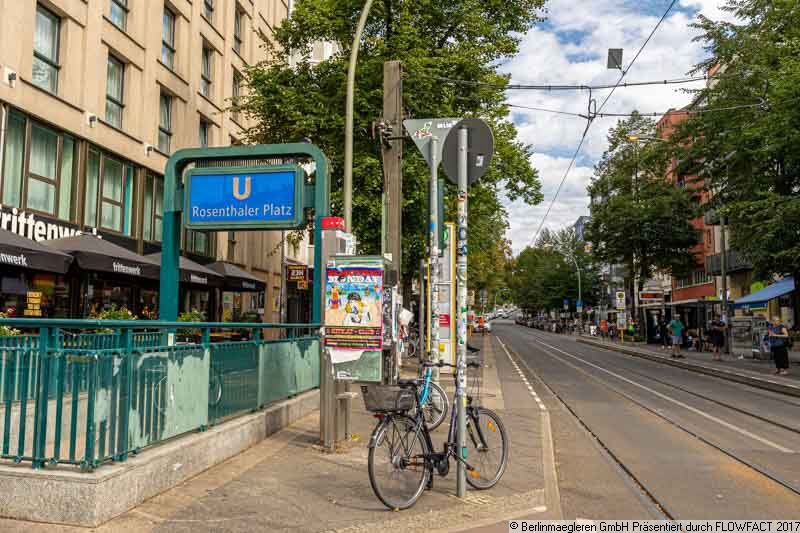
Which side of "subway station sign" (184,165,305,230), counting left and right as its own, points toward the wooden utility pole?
left

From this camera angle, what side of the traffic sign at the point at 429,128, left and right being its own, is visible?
back

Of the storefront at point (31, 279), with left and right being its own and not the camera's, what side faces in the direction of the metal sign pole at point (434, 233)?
front

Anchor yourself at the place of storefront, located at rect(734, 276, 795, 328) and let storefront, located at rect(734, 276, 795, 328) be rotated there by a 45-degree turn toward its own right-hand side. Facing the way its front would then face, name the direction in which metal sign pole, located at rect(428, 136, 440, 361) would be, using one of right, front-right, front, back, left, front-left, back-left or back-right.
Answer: back-left

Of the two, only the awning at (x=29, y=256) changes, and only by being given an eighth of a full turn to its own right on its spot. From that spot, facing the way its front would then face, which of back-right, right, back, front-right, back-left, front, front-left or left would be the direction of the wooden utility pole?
front-left

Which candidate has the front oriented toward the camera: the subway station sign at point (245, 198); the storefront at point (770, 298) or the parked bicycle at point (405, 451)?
the subway station sign

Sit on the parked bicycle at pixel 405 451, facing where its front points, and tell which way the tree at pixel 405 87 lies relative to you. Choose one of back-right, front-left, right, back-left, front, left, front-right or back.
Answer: front-left

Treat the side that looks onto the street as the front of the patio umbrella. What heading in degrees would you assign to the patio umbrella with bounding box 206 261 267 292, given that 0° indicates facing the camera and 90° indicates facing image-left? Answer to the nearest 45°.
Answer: approximately 315°

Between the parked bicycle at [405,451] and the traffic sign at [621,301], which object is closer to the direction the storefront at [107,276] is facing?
the parked bicycle

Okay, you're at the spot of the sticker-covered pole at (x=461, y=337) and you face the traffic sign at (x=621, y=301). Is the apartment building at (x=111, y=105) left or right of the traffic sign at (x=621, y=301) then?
left

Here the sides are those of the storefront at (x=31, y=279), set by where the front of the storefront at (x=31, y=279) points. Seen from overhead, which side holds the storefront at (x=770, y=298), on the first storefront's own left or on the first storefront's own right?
on the first storefront's own left

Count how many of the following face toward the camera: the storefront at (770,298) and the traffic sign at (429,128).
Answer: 0

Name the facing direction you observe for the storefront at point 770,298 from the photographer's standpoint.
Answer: facing to the left of the viewer
